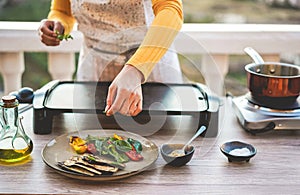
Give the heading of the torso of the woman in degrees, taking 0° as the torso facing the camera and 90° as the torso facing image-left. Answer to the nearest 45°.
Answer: approximately 0°

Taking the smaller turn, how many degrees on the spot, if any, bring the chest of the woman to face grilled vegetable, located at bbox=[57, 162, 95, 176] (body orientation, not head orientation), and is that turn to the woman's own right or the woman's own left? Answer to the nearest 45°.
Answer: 0° — they already face it
